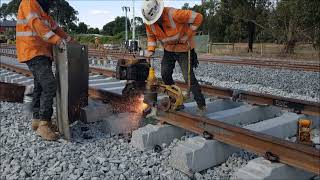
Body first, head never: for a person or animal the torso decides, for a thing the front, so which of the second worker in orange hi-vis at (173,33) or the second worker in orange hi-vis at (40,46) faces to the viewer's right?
the second worker in orange hi-vis at (40,46)

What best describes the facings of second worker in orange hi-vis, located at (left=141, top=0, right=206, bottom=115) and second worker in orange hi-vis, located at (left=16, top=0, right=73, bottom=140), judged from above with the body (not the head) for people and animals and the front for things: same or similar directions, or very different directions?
very different directions

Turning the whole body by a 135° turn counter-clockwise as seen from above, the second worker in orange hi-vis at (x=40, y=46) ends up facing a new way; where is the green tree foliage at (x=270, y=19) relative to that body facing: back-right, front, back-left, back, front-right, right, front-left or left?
right

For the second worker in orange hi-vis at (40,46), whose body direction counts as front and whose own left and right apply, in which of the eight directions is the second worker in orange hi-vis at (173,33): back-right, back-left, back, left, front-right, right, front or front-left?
front

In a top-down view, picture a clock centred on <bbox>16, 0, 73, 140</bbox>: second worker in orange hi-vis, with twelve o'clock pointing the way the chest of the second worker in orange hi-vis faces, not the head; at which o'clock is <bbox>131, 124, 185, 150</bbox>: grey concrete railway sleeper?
The grey concrete railway sleeper is roughly at 1 o'clock from the second worker in orange hi-vis.

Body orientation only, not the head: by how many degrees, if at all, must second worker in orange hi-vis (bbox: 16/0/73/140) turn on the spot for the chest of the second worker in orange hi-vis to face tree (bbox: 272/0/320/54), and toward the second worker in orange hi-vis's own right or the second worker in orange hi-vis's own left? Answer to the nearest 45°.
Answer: approximately 45° to the second worker in orange hi-vis's own left

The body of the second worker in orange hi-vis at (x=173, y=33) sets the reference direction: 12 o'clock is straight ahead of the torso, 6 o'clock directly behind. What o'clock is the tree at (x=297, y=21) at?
The tree is roughly at 5 o'clock from the second worker in orange hi-vis.

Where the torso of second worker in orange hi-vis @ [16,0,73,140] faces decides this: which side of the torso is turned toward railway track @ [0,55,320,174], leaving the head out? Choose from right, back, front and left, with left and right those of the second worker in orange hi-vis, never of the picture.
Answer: front

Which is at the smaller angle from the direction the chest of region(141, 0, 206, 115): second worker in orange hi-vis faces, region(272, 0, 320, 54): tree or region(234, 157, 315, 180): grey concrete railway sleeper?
the grey concrete railway sleeper

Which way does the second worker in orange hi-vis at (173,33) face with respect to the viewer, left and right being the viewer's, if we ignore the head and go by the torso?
facing the viewer and to the left of the viewer

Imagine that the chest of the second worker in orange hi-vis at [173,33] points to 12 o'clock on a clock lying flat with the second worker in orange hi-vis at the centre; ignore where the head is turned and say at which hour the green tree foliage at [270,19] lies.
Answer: The green tree foliage is roughly at 5 o'clock from the second worker in orange hi-vis.

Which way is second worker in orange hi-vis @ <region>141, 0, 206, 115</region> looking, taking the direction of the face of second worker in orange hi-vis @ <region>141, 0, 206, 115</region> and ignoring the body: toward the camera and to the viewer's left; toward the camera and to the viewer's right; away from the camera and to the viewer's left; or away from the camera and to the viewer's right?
toward the camera and to the viewer's left

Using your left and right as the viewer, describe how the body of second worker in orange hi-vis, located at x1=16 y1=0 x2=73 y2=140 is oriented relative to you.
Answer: facing to the right of the viewer

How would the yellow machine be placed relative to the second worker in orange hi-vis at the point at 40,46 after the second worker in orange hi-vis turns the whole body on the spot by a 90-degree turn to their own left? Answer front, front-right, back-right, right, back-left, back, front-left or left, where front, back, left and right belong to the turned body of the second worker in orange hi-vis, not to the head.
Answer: right

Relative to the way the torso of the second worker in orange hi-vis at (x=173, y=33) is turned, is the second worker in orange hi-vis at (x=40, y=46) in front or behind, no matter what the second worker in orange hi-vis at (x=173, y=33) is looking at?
in front
